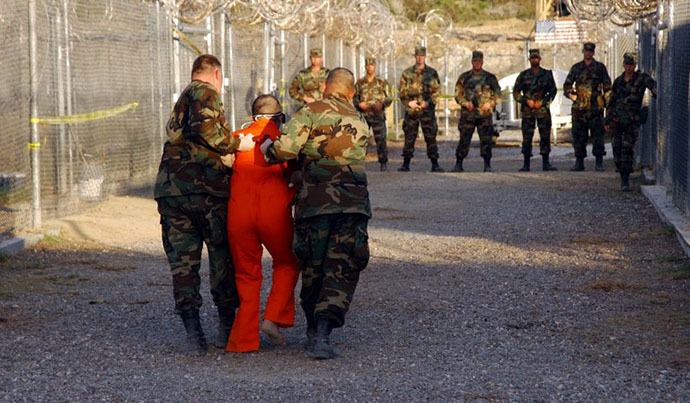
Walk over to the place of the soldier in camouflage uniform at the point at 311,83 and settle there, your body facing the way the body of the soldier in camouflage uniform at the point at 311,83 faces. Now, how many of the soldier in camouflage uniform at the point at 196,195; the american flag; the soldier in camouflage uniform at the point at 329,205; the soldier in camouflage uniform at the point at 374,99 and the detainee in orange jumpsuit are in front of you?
3

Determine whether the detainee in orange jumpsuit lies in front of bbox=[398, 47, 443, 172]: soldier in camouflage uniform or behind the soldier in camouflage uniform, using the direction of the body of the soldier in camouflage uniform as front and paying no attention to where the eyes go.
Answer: in front

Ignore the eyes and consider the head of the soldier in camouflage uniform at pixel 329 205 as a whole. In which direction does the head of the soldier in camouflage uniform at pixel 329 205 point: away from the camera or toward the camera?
away from the camera

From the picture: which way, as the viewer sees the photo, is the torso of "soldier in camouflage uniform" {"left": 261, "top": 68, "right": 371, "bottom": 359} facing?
away from the camera

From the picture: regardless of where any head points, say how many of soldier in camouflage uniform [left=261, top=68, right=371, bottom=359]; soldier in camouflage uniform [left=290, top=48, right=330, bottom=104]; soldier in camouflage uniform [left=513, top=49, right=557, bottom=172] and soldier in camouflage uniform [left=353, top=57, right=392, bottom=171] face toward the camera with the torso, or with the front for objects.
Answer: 3

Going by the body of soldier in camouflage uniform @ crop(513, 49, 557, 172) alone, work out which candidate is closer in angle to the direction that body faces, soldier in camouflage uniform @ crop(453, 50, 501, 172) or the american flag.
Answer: the soldier in camouflage uniform

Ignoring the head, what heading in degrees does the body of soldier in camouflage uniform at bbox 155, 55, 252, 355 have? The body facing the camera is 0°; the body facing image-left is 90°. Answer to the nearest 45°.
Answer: approximately 225°

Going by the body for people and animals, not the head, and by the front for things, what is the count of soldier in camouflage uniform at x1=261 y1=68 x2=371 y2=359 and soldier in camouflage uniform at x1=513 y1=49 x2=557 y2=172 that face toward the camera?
1

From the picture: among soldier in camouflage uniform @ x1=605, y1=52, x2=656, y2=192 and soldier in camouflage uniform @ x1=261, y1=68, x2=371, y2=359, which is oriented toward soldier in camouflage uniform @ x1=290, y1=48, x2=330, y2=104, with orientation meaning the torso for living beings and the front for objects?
soldier in camouflage uniform @ x1=261, y1=68, x2=371, y2=359
